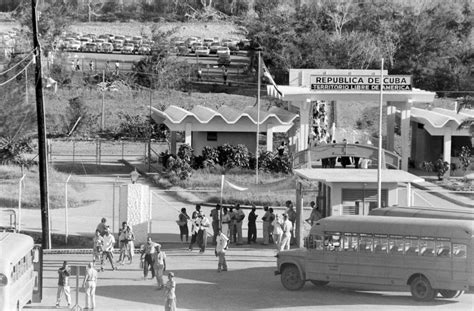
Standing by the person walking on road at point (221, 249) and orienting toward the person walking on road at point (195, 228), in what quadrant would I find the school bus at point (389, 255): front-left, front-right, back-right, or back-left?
back-right

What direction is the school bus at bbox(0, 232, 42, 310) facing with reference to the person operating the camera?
facing away from the viewer and to the right of the viewer

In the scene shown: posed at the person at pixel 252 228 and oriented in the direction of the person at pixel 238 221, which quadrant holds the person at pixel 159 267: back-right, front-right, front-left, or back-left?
front-left

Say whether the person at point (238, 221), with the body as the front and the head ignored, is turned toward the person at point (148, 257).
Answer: no

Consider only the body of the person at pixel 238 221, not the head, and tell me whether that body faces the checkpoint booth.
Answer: no

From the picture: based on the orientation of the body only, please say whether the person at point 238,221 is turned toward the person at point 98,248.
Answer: no

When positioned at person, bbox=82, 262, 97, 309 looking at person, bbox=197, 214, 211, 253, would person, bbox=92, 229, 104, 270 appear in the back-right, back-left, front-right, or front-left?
front-left
